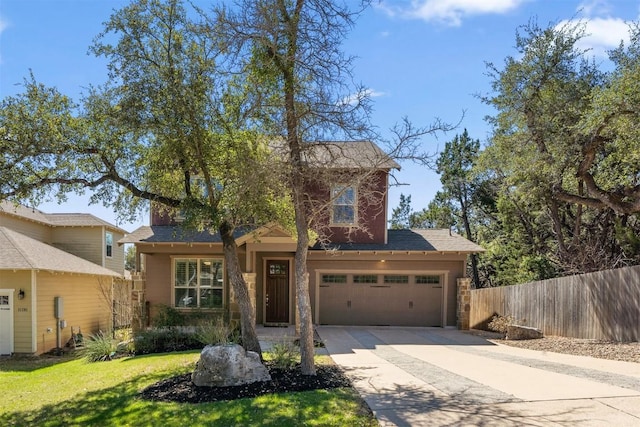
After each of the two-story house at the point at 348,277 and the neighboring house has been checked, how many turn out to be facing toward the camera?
2

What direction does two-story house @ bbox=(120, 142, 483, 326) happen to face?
toward the camera

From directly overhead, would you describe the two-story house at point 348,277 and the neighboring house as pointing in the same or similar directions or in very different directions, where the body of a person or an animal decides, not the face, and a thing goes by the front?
same or similar directions

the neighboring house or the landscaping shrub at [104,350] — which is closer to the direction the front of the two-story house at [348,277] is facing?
the landscaping shrub

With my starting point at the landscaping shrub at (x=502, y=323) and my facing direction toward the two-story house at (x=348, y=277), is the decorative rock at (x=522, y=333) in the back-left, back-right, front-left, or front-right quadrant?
back-left

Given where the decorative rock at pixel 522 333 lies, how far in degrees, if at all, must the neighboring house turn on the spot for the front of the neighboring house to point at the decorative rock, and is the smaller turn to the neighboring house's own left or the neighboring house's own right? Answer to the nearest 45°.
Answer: approximately 45° to the neighboring house's own left

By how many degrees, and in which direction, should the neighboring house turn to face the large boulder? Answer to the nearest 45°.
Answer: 0° — it already faces it

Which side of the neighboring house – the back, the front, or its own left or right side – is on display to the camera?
front

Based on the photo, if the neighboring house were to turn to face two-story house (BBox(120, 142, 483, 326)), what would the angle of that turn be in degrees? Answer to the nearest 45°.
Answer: approximately 45° to its left

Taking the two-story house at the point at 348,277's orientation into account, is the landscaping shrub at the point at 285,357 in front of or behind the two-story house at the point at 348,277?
in front
